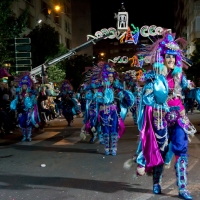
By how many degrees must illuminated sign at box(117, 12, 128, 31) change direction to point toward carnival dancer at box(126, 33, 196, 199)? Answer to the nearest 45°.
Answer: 0° — it already faces them

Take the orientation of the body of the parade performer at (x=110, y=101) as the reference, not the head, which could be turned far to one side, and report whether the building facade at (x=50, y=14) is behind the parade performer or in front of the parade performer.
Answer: behind

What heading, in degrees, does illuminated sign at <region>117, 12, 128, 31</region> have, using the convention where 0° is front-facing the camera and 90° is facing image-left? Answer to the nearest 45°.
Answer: approximately 0°

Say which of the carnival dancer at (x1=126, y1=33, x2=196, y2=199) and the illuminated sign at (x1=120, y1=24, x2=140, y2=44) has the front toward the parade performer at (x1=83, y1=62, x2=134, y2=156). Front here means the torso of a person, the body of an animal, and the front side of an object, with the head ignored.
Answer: the illuminated sign

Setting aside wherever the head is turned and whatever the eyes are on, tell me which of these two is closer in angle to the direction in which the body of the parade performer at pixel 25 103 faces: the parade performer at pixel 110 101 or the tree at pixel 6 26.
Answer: the parade performer

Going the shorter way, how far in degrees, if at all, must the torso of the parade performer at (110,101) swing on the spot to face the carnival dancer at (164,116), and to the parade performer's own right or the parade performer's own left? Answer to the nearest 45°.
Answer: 0° — they already face them

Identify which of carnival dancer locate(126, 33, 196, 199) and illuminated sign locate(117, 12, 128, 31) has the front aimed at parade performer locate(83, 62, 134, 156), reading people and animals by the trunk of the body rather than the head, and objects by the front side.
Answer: the illuminated sign

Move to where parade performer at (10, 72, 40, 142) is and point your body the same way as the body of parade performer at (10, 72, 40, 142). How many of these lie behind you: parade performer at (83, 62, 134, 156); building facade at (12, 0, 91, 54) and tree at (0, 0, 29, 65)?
2
